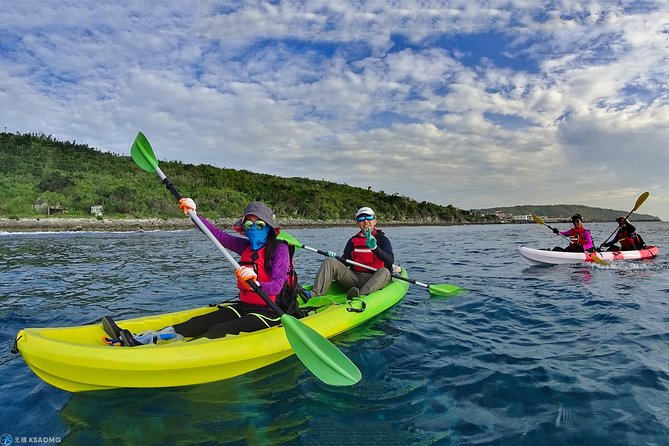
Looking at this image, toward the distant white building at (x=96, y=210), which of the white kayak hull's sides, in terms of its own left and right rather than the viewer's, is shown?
front

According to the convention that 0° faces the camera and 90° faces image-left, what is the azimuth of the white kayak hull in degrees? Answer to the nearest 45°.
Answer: approximately 90°
